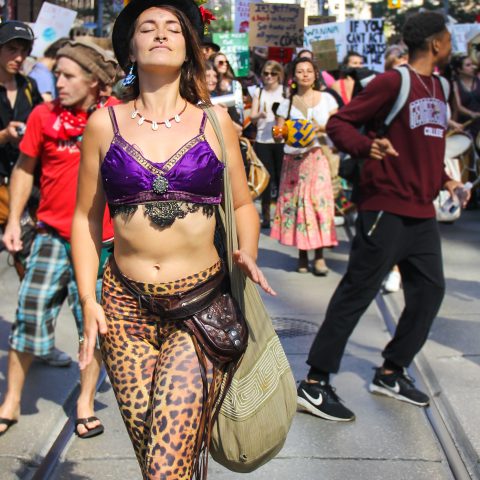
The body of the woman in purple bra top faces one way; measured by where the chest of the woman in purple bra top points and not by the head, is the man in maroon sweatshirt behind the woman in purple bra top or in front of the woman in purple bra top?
behind

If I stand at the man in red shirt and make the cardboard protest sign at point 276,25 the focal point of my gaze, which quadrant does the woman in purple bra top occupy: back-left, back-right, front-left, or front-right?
back-right

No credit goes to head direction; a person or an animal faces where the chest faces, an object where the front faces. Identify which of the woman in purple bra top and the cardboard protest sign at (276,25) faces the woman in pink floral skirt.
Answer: the cardboard protest sign

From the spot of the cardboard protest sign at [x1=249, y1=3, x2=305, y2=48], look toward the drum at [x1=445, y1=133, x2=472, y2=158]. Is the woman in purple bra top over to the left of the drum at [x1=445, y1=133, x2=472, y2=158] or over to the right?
right

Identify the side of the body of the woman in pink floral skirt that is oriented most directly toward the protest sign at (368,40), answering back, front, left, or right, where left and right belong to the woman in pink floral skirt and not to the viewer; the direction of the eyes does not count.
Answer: back

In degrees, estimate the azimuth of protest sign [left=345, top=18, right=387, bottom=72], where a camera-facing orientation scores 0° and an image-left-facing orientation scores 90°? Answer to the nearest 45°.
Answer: approximately 0°

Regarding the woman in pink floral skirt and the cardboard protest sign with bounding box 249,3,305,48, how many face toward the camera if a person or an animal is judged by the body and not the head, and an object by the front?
2

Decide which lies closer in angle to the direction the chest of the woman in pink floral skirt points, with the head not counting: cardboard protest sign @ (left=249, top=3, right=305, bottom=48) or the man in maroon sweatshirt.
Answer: the man in maroon sweatshirt

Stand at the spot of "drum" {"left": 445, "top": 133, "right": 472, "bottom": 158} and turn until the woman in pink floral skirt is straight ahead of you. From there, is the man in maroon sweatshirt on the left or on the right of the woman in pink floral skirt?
left

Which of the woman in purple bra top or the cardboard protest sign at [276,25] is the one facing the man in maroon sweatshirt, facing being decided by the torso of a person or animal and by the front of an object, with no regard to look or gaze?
the cardboard protest sign

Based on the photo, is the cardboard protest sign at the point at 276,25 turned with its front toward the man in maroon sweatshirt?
yes

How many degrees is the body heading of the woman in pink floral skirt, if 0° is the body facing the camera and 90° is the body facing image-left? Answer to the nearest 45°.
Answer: approximately 0°
